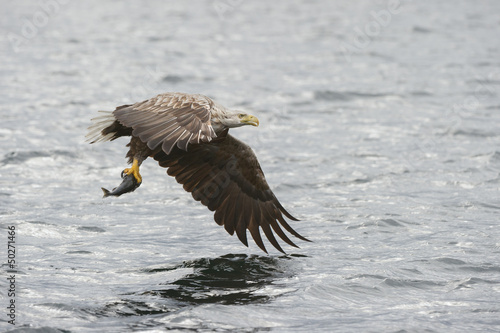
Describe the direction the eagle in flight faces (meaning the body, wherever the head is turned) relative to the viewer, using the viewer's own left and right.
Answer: facing to the right of the viewer
